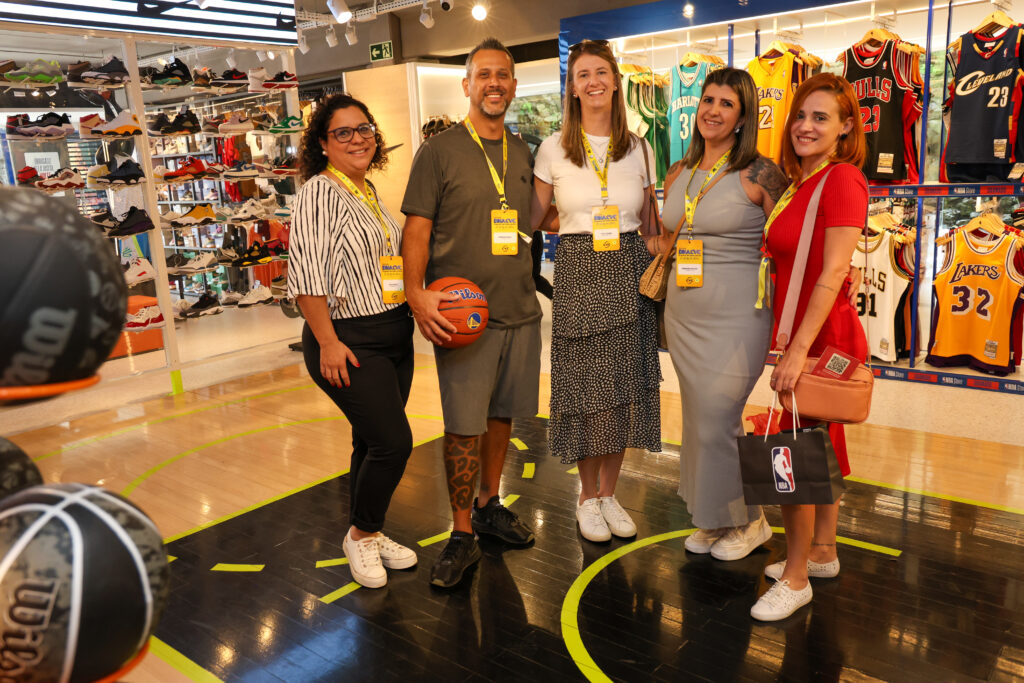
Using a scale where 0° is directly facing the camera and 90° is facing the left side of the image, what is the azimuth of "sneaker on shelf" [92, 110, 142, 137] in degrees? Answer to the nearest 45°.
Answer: approximately 90°

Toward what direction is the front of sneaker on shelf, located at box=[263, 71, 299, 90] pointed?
to the viewer's left

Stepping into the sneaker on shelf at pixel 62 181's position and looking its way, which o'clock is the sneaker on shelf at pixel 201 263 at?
the sneaker on shelf at pixel 201 263 is roughly at 5 o'clock from the sneaker on shelf at pixel 62 181.

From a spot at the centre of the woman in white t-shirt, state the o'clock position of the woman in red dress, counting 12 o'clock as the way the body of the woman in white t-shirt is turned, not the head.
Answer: The woman in red dress is roughly at 10 o'clock from the woman in white t-shirt.

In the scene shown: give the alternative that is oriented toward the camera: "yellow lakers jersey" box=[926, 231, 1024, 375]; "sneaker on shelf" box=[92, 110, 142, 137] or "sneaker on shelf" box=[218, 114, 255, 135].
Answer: the yellow lakers jersey

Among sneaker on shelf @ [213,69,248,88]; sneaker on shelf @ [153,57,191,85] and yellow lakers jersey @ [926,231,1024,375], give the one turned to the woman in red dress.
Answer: the yellow lakers jersey

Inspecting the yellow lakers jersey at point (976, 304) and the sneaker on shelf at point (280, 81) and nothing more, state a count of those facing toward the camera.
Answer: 1

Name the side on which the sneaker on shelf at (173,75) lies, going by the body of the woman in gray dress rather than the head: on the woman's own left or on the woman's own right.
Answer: on the woman's own right

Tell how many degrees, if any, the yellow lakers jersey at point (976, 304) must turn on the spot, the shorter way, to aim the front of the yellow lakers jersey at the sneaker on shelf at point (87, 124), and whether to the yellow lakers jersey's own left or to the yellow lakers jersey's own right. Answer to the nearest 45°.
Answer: approximately 90° to the yellow lakers jersey's own right

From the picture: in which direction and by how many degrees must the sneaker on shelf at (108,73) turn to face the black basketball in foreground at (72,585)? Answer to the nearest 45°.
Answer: approximately 90° to its left

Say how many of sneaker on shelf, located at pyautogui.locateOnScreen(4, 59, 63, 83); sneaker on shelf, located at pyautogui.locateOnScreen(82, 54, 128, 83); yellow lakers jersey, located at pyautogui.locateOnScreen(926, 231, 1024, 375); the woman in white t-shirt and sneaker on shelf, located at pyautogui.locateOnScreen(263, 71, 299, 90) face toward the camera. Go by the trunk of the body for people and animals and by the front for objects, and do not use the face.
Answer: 2
